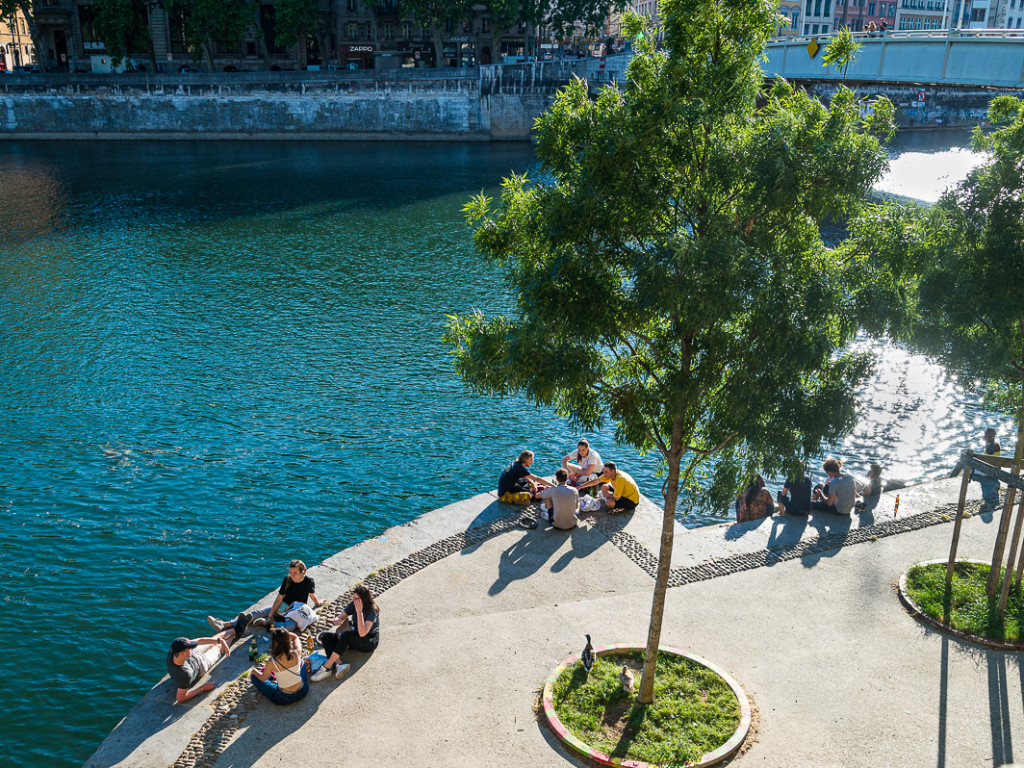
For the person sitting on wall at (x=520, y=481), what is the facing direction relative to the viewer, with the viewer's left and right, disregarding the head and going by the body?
facing to the right of the viewer

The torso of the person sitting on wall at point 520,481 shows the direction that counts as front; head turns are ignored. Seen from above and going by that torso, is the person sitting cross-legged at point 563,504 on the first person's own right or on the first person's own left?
on the first person's own right

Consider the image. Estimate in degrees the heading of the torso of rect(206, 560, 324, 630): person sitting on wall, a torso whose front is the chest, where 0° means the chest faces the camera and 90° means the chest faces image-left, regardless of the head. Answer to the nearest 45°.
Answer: approximately 45°

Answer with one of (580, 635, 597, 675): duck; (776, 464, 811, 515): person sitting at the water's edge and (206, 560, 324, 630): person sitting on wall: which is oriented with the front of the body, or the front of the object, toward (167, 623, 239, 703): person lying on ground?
the person sitting on wall

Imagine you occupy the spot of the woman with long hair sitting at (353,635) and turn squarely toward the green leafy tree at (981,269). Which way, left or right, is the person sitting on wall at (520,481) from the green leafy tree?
left

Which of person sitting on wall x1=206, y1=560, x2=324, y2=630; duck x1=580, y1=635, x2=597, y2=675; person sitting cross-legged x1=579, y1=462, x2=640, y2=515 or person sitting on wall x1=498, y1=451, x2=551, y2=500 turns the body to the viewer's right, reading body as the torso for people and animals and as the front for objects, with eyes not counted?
person sitting on wall x1=498, y1=451, x2=551, y2=500

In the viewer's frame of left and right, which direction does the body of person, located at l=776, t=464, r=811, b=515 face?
facing away from the viewer

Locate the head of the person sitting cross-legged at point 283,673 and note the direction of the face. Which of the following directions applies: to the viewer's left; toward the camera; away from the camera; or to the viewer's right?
away from the camera

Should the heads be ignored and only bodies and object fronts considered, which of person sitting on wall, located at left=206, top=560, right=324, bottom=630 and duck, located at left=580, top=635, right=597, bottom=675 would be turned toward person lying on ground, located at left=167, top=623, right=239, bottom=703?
the person sitting on wall

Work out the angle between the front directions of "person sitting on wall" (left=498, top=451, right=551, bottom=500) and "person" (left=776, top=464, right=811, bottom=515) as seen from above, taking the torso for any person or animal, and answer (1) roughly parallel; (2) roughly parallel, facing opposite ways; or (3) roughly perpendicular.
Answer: roughly perpendicular

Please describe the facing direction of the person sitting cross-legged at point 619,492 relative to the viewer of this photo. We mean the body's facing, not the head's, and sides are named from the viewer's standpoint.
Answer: facing to the left of the viewer

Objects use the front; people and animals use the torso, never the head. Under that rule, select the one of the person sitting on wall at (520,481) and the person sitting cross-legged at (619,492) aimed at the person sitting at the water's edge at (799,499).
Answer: the person sitting on wall
